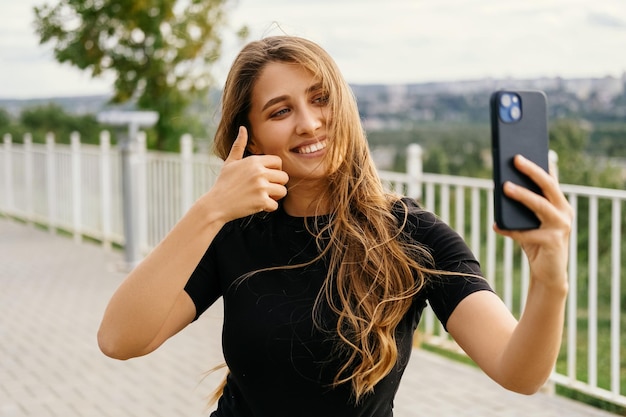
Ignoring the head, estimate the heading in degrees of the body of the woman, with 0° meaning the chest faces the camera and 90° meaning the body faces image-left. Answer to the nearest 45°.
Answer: approximately 0°

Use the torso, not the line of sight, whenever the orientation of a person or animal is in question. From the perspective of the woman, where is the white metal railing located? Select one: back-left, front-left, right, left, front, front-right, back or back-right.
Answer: back

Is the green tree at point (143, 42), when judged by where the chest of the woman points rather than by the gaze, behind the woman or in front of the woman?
behind
